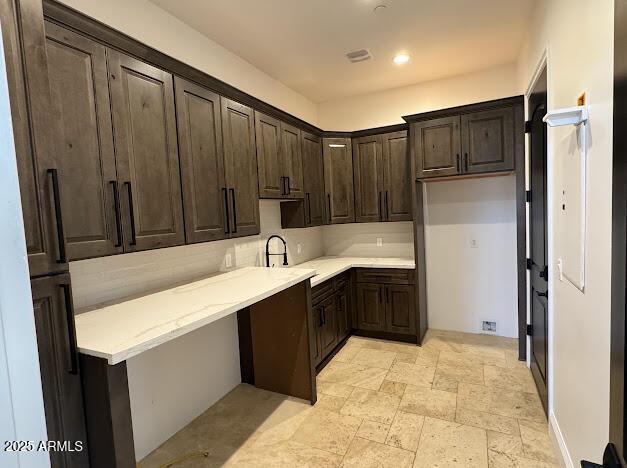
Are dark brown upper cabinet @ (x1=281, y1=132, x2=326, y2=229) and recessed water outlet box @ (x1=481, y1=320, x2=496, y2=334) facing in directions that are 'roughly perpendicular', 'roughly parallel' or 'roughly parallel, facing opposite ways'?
roughly perpendicular

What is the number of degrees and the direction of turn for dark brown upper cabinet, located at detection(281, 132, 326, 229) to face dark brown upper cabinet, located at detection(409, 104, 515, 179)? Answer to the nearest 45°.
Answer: approximately 45° to its left

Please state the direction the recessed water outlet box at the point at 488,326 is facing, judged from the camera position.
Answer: facing the viewer

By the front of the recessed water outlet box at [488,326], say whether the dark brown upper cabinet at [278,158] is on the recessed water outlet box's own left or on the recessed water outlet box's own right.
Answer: on the recessed water outlet box's own right

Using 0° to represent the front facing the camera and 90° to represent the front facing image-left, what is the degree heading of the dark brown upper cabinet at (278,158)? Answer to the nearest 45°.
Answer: approximately 315°

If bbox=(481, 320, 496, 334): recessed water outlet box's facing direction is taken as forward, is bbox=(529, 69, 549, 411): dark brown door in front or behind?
in front

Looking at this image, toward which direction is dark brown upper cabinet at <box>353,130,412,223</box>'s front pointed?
toward the camera

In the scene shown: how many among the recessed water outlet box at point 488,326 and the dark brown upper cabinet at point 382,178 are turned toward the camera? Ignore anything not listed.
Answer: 2

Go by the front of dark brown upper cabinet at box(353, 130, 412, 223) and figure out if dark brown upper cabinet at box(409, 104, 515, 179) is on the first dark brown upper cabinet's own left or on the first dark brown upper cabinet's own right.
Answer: on the first dark brown upper cabinet's own left

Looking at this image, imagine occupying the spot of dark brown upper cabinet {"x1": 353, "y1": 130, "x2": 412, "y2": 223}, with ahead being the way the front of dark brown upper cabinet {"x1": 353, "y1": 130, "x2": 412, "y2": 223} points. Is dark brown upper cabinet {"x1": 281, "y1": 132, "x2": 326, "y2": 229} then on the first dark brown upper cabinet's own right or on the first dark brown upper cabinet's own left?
on the first dark brown upper cabinet's own right

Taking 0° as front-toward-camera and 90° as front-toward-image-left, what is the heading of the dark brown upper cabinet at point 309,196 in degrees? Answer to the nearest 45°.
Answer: approximately 315°

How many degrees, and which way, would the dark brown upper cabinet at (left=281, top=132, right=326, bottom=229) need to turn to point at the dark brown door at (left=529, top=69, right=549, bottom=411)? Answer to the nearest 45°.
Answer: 0° — it already faces it

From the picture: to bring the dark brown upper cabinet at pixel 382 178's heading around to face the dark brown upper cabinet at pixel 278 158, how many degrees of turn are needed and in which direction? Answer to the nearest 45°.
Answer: approximately 45° to its right

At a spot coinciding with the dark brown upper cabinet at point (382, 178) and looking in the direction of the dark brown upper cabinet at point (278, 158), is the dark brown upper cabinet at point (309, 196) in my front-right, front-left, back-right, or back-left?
front-right

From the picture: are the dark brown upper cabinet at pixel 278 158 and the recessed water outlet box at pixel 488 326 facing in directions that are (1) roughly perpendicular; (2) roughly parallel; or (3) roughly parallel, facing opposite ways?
roughly perpendicular
